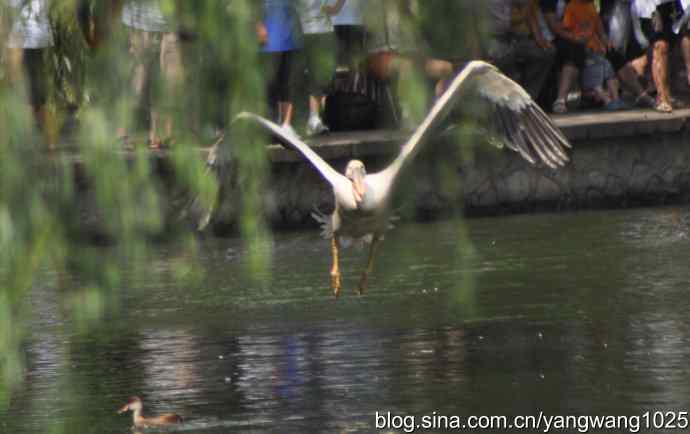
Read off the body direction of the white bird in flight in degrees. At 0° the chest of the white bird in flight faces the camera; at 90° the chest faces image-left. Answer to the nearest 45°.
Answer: approximately 0°
